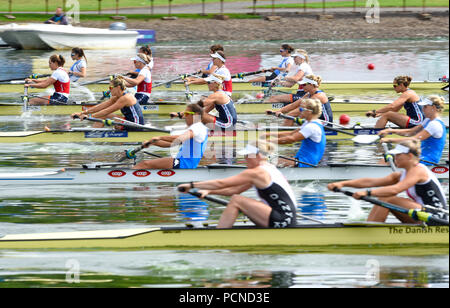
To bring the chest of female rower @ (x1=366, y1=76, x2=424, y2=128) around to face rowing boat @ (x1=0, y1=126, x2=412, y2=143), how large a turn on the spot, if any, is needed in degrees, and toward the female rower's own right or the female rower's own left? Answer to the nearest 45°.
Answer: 0° — they already face it

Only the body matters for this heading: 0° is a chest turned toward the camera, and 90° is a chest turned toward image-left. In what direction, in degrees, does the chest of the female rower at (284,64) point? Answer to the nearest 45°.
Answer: approximately 90°

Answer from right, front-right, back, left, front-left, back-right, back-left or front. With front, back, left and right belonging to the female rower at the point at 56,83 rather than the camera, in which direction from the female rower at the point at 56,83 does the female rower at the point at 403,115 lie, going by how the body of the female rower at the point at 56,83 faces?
back-left

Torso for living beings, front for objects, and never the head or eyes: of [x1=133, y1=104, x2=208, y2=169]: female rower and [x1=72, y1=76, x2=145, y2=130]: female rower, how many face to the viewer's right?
0

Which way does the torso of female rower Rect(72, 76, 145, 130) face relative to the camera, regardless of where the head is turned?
to the viewer's left

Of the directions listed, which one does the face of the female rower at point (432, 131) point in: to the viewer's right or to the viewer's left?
to the viewer's left

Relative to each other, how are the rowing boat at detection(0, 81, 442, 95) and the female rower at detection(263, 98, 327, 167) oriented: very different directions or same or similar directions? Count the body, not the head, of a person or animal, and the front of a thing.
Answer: very different directions

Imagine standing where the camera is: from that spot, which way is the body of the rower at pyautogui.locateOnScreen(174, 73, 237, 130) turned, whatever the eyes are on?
to the viewer's left

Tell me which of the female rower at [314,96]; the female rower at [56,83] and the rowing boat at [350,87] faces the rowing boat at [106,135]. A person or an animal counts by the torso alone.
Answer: the female rower at [314,96]
